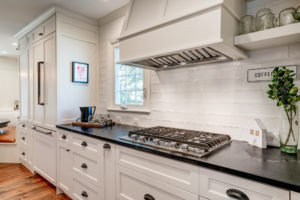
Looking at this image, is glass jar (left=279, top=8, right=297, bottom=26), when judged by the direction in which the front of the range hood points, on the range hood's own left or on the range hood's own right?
on the range hood's own left

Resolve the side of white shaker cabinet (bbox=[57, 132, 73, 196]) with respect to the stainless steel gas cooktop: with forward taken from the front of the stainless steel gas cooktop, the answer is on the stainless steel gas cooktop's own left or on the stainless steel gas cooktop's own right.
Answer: on the stainless steel gas cooktop's own right

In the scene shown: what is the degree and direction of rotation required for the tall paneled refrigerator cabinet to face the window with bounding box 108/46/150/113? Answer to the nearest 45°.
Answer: approximately 90° to its left

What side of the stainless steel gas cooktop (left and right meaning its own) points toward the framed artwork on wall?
right

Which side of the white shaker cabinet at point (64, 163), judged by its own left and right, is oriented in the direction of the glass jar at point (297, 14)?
left

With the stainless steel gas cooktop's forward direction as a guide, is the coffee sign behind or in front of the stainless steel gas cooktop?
behind

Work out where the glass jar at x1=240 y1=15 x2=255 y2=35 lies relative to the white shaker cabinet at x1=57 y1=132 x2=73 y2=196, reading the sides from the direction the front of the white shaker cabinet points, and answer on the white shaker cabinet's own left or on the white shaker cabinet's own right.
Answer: on the white shaker cabinet's own left

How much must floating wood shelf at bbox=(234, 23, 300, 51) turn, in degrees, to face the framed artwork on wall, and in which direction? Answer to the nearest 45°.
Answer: approximately 45° to its right

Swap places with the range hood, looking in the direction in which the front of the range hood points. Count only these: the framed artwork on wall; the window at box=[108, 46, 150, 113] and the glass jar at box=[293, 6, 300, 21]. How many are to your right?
2

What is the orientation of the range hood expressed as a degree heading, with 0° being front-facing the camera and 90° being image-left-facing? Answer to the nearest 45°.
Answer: approximately 45°
